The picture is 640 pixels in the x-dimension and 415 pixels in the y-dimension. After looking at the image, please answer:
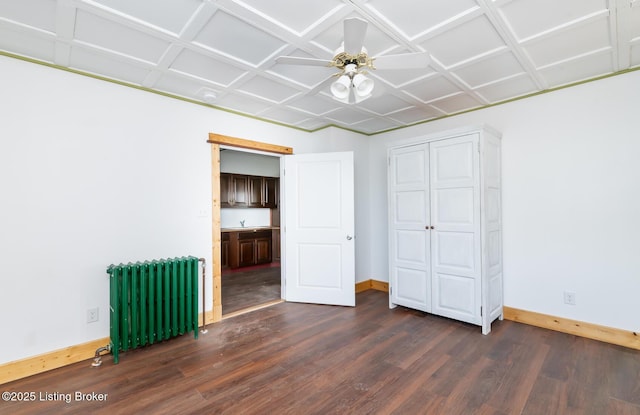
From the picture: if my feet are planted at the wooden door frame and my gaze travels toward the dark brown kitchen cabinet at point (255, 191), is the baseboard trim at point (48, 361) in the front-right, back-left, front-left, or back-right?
back-left

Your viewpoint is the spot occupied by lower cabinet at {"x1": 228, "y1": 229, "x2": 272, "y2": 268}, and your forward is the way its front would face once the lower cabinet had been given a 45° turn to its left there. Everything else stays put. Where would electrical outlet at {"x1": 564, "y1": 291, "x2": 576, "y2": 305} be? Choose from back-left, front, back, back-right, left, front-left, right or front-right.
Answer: front-right

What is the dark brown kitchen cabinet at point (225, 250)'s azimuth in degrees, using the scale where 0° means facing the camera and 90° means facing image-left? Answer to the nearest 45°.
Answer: approximately 315°

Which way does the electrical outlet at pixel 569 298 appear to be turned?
toward the camera

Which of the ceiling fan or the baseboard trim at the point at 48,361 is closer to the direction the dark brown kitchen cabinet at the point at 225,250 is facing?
the ceiling fan

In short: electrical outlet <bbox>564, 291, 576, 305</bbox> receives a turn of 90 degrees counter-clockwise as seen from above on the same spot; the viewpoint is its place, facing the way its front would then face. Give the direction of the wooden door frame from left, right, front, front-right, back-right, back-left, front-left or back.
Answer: back-right

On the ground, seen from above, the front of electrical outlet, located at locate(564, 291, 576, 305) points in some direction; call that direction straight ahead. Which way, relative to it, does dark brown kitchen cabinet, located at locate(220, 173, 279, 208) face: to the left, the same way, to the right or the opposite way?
to the left

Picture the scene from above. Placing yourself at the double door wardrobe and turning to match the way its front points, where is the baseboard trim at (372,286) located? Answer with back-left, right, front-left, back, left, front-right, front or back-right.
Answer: right

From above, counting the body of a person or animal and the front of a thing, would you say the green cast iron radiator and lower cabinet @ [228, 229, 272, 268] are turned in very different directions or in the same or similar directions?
same or similar directions

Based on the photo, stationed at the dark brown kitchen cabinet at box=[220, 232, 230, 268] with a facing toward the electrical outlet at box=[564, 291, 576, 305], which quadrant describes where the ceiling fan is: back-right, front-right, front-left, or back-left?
front-right

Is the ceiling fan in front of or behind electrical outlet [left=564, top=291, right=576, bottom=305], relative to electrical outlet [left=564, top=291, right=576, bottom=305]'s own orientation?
in front

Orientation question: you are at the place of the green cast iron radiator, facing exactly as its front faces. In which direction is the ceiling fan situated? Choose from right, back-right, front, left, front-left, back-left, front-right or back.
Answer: front

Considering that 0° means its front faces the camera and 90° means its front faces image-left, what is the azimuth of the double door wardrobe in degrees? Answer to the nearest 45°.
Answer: approximately 45°

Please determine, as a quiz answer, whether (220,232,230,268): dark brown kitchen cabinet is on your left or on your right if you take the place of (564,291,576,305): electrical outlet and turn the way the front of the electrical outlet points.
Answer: on your right

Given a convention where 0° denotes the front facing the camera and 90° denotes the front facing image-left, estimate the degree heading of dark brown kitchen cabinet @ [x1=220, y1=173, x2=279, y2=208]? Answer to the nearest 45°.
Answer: approximately 315°
